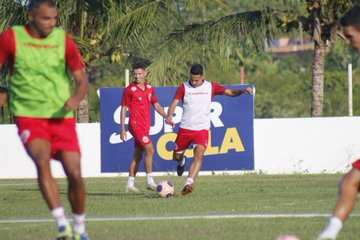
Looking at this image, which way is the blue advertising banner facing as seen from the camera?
toward the camera

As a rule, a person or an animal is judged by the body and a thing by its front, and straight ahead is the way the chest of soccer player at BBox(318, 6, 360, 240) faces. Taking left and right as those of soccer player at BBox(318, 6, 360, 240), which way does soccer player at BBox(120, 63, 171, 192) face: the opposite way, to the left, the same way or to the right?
to the left

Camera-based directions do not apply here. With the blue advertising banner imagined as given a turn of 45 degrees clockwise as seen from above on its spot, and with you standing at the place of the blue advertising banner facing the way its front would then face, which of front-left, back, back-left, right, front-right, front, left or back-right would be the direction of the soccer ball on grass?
front-left

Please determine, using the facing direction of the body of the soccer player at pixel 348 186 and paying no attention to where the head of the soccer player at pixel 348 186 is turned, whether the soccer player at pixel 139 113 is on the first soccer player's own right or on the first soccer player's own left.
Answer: on the first soccer player's own right

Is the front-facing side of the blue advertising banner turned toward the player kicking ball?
yes

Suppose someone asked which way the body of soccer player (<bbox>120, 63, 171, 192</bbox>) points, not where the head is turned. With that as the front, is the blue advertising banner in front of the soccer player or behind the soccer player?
behind

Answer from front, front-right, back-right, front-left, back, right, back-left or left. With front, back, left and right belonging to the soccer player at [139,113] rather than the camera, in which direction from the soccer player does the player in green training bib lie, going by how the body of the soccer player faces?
front

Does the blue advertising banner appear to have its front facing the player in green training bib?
yes

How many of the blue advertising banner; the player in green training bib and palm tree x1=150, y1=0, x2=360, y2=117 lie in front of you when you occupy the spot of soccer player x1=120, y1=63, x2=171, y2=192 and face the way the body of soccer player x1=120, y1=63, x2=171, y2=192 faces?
1

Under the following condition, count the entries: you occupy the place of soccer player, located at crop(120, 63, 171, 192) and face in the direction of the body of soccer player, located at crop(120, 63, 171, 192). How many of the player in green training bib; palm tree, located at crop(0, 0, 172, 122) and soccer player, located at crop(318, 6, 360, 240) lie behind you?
1

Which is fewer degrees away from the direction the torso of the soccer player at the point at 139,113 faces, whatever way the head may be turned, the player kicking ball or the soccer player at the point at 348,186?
the soccer player

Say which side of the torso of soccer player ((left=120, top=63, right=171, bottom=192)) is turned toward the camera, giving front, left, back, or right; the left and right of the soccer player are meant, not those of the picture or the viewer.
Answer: front

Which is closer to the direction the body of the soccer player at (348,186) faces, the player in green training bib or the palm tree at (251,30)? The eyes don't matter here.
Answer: the player in green training bib

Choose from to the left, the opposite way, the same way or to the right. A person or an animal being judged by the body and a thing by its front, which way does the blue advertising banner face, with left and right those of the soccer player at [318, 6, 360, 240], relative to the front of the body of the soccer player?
to the left

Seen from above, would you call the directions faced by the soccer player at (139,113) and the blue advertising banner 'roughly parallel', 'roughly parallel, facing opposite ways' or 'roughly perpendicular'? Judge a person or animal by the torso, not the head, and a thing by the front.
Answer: roughly parallel

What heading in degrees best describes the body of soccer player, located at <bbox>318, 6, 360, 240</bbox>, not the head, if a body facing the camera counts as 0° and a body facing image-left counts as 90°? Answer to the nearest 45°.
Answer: approximately 90°
